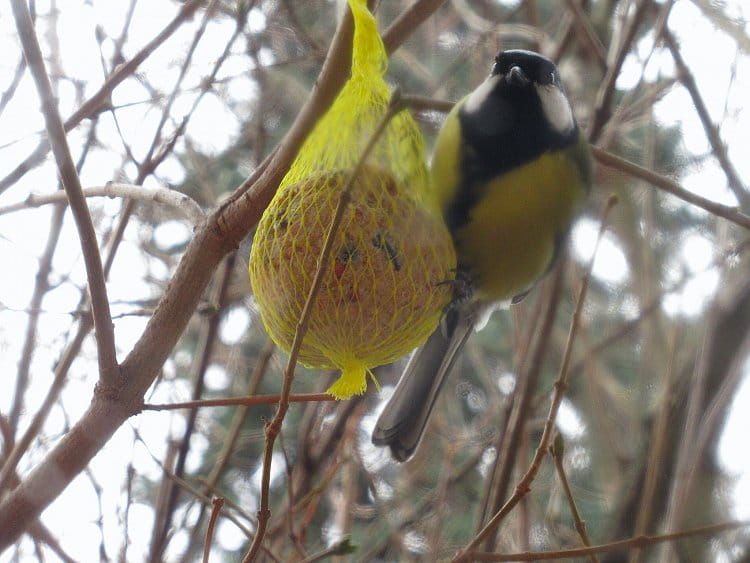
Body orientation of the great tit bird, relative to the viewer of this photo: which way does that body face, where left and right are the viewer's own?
facing the viewer

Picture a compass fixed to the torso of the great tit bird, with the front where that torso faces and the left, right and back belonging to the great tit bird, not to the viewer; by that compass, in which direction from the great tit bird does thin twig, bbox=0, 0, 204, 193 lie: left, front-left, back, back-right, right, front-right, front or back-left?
front-right

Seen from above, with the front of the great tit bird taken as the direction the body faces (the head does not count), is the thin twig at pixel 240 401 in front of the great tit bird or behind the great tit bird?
in front
